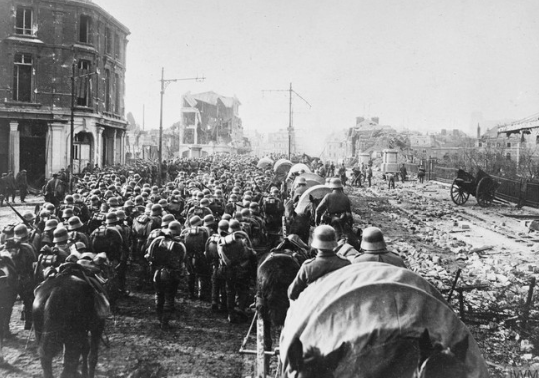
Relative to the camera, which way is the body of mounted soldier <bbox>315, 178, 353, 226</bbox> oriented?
away from the camera

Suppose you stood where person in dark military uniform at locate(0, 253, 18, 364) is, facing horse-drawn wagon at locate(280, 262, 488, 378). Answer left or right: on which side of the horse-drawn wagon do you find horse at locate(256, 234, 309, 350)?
left

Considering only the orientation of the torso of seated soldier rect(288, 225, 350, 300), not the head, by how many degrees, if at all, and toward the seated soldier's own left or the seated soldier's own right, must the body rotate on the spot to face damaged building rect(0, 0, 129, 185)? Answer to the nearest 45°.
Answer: approximately 45° to the seated soldier's own left

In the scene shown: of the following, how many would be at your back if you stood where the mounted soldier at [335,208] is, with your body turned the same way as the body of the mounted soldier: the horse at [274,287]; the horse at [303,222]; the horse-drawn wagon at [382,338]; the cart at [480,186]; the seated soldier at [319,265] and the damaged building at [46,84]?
3

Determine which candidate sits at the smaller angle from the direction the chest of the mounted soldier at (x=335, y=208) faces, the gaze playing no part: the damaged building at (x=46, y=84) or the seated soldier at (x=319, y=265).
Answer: the damaged building

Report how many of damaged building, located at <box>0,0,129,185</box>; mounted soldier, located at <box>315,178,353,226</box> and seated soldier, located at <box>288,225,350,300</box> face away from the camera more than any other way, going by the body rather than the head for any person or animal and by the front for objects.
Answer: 2

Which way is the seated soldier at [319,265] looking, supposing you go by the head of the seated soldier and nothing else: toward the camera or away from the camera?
away from the camera

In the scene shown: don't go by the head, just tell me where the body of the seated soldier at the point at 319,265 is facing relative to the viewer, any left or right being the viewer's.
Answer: facing away from the viewer

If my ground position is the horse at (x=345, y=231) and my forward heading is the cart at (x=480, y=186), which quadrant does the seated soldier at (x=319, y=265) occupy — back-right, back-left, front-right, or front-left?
back-right

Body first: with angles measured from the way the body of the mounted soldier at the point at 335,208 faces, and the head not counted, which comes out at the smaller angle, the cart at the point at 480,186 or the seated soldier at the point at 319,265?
the cart

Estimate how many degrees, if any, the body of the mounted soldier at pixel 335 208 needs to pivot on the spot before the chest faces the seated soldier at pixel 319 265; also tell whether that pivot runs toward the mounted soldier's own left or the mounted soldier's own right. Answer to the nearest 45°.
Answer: approximately 180°

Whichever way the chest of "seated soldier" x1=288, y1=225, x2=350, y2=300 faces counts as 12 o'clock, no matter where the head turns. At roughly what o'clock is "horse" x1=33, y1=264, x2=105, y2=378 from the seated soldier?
The horse is roughly at 9 o'clock from the seated soldier.

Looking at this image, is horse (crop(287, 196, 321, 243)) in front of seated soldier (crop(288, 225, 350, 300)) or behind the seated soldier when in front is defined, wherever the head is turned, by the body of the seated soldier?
in front
